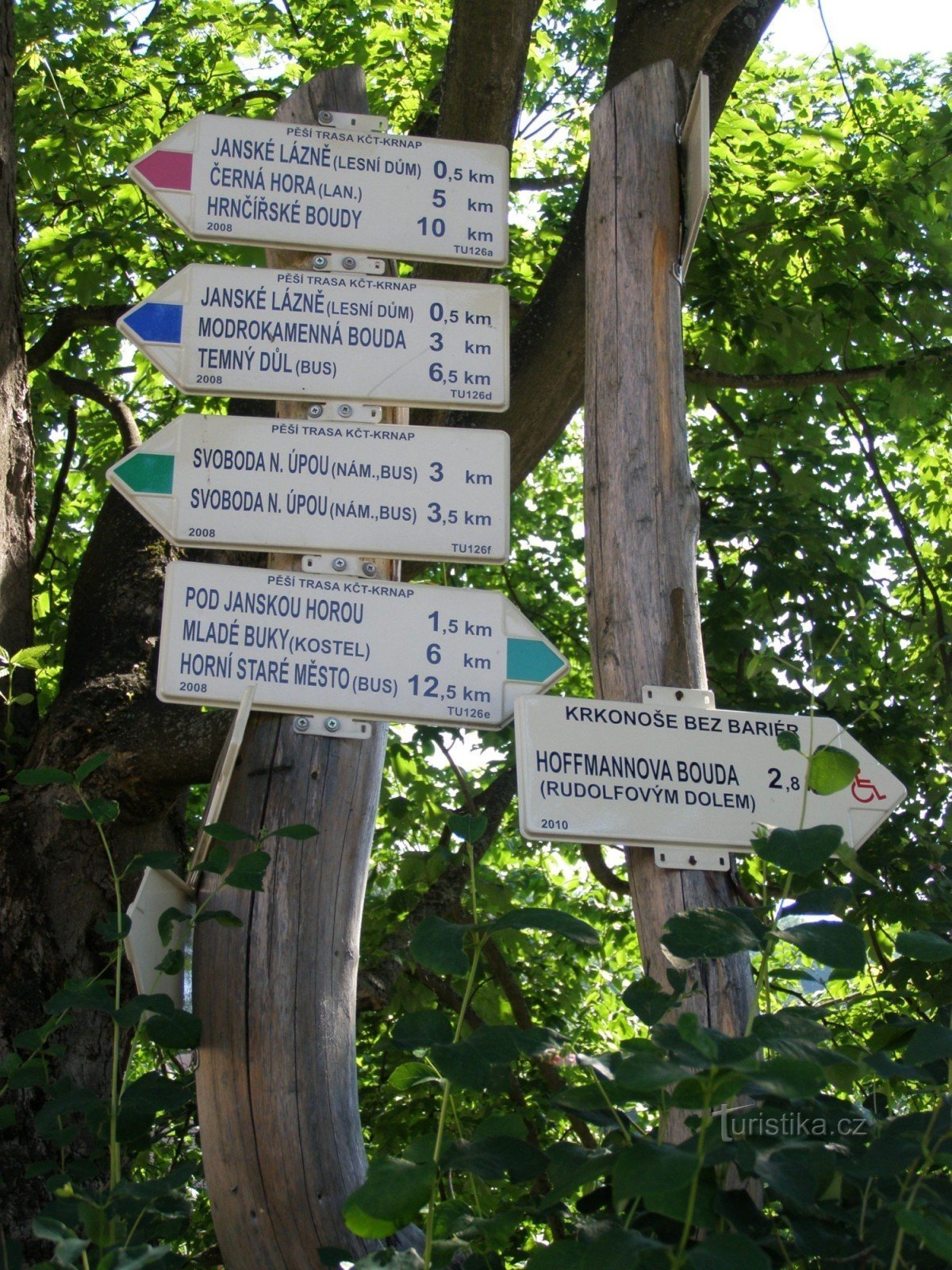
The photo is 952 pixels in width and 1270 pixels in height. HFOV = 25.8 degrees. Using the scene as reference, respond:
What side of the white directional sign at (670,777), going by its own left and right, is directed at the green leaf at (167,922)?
right

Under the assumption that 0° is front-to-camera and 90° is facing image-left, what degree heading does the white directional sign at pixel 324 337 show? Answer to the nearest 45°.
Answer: approximately 0°

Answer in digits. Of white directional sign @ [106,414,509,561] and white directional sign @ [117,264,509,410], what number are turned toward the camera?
2

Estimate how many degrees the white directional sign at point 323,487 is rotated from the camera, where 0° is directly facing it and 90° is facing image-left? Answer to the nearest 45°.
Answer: approximately 0°
